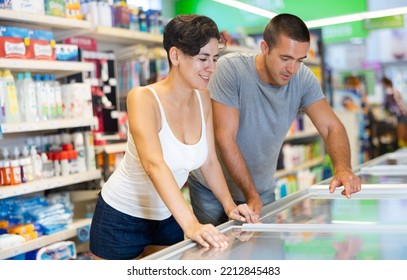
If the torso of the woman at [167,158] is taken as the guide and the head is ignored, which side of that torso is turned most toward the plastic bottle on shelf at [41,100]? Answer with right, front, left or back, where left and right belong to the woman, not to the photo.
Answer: back

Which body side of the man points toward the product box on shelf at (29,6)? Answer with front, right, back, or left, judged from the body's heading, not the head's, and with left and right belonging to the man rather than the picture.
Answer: back

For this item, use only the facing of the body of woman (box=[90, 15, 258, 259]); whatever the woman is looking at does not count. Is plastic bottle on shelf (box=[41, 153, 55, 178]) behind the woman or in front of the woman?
behind

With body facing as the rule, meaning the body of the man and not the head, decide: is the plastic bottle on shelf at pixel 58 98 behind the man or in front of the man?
behind

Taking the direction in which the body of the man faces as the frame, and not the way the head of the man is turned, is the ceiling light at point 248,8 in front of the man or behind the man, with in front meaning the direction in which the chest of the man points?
behind

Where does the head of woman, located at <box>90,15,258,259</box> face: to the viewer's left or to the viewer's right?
to the viewer's right

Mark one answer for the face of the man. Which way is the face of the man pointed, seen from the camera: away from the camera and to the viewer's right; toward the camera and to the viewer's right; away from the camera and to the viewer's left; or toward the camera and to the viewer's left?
toward the camera and to the viewer's right

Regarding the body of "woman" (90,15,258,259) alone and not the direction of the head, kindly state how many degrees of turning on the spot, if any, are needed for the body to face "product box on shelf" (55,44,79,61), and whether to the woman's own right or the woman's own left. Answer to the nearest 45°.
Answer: approximately 135° to the woman's own left

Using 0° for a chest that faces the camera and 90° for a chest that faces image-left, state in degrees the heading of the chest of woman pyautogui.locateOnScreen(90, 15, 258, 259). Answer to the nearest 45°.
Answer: approximately 315°
